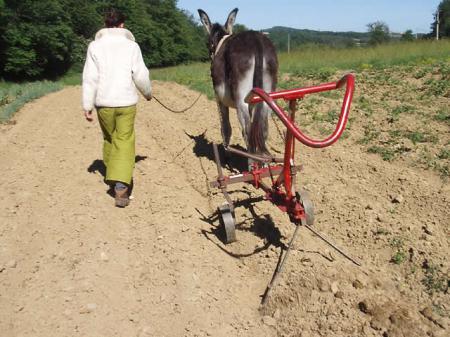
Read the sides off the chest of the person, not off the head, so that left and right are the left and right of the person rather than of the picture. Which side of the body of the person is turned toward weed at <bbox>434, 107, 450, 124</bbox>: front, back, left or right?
right

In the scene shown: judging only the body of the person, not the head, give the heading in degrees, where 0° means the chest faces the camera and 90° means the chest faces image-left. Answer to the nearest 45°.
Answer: approximately 180°

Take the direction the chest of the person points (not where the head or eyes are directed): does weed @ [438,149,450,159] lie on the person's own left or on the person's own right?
on the person's own right

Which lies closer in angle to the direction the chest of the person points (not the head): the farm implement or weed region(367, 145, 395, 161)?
the weed

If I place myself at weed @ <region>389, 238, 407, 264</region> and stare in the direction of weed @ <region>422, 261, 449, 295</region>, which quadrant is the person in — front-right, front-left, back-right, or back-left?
back-right

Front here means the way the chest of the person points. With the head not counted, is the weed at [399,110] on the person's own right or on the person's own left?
on the person's own right

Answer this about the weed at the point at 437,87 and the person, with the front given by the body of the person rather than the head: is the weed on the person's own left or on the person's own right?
on the person's own right

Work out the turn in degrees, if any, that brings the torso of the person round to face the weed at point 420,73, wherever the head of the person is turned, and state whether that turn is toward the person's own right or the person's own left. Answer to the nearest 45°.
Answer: approximately 45° to the person's own right

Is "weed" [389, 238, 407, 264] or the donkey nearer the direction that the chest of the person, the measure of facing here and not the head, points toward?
the donkey
